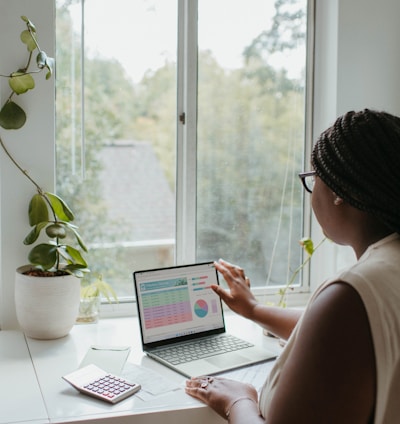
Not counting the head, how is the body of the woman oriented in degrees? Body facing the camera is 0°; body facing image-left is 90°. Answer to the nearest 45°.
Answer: approximately 135°

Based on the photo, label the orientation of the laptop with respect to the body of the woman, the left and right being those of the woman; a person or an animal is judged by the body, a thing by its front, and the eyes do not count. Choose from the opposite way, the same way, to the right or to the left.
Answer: the opposite way

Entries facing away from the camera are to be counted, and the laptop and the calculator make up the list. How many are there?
0

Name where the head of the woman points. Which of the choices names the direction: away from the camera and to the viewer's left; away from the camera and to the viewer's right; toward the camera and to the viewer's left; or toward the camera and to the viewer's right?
away from the camera and to the viewer's left

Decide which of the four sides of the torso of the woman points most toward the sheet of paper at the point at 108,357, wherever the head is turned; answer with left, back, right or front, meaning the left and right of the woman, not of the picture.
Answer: front

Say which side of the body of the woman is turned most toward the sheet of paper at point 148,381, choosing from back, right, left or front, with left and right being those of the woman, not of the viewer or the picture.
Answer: front

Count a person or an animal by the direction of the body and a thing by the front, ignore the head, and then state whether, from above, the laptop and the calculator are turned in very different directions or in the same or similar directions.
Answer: same or similar directions

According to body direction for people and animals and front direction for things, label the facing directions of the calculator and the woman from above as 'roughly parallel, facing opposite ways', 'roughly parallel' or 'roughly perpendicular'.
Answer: roughly parallel, facing opposite ways

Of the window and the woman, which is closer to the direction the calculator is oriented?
the woman

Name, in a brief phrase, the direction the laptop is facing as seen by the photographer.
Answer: facing the viewer and to the right of the viewer
